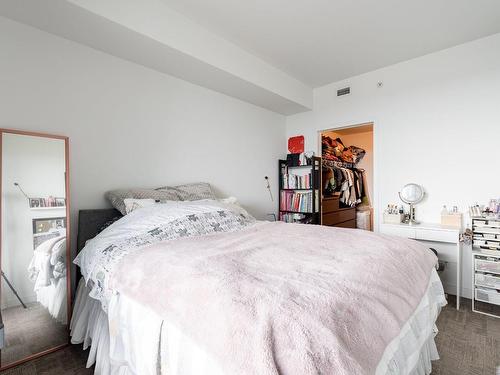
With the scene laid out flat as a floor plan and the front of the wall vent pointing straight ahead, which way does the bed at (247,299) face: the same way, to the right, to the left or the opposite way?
to the left

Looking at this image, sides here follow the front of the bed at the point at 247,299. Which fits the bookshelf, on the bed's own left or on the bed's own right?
on the bed's own left

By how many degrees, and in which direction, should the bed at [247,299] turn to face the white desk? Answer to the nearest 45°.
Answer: approximately 90° to its left

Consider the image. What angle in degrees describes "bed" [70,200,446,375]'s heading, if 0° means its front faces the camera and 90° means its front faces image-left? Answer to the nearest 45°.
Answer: approximately 315°

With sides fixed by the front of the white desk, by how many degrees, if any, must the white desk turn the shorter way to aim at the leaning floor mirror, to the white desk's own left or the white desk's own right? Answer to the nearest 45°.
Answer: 0° — it already faces it

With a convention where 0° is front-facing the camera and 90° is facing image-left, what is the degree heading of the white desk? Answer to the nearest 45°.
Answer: approximately 45°
